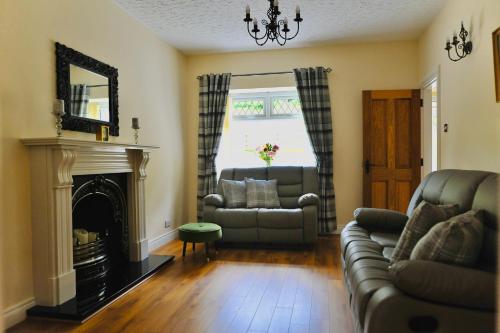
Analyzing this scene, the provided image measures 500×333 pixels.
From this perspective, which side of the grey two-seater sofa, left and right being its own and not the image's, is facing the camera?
front

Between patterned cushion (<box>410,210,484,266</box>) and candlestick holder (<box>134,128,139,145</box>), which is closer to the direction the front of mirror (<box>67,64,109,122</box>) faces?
the patterned cushion

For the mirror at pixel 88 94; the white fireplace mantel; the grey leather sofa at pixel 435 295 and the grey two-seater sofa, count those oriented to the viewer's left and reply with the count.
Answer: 1

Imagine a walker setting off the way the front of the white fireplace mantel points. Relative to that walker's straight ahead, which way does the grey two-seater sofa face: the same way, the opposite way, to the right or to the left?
to the right

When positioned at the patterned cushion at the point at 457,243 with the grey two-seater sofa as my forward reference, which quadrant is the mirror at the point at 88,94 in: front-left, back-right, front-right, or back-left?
front-left

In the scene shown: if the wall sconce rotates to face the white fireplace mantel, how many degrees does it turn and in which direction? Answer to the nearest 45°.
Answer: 0° — it already faces it

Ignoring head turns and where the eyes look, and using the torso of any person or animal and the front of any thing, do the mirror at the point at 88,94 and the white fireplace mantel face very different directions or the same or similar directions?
same or similar directions

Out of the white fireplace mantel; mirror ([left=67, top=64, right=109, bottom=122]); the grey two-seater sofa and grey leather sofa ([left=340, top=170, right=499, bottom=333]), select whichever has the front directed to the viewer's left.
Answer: the grey leather sofa

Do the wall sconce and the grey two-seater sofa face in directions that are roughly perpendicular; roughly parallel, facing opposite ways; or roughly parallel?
roughly perpendicular

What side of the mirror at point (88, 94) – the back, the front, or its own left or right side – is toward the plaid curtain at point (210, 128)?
left

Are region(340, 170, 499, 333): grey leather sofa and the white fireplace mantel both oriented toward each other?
yes

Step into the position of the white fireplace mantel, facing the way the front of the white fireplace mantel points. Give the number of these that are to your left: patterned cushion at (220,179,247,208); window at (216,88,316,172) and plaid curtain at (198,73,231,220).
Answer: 3

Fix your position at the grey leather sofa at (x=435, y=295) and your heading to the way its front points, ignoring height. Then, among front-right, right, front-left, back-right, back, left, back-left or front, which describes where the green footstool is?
front-right

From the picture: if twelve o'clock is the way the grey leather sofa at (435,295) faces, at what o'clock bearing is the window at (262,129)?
The window is roughly at 2 o'clock from the grey leather sofa.

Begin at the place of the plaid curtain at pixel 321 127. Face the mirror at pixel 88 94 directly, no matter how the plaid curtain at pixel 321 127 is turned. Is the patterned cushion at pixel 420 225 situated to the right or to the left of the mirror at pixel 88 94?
left

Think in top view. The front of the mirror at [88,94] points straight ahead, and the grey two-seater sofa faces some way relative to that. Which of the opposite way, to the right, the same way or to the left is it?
to the right

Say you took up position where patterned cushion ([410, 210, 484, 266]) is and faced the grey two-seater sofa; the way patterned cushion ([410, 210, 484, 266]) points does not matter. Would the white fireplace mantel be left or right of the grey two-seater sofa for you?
left

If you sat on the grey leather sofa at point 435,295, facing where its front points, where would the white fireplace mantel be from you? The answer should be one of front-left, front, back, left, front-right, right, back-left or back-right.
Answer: front

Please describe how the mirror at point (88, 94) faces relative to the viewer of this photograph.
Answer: facing the viewer and to the right of the viewer
